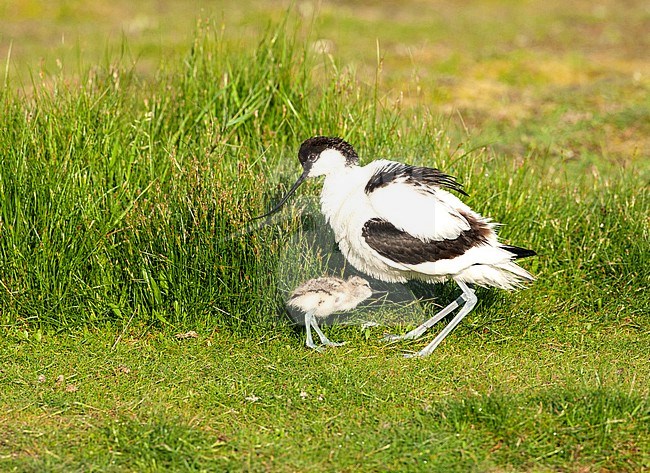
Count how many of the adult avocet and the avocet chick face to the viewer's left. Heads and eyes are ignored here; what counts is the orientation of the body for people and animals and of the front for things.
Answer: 1

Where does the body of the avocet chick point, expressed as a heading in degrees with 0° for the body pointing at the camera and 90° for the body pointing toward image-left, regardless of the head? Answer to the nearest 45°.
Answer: approximately 270°

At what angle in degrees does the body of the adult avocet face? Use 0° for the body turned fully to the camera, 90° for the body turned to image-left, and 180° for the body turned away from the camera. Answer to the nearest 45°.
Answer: approximately 90°

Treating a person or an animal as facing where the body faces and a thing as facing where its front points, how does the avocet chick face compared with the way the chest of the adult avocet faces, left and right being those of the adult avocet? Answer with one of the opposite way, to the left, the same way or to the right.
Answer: the opposite way
